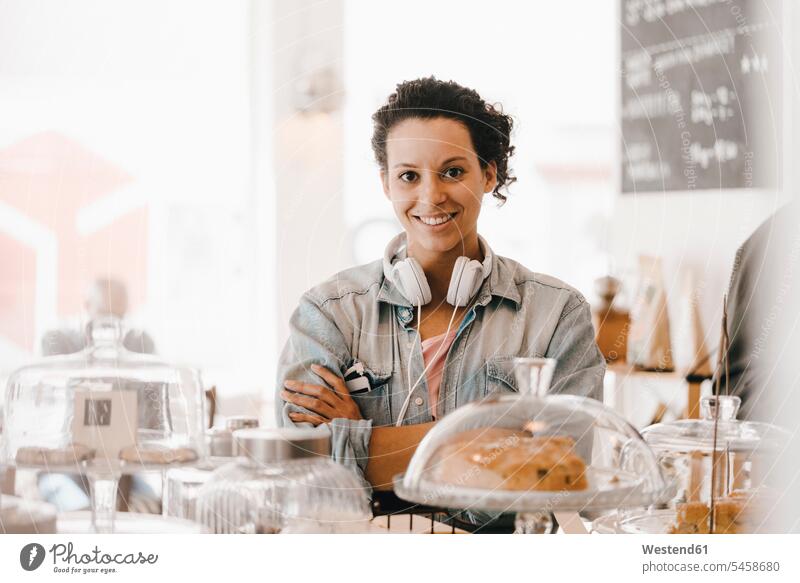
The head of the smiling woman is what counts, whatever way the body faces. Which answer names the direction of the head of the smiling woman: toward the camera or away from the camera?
toward the camera

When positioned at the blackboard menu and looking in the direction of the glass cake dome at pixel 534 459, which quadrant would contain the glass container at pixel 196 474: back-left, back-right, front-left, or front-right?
front-right

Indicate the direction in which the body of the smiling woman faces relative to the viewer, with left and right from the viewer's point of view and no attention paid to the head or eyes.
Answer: facing the viewer
